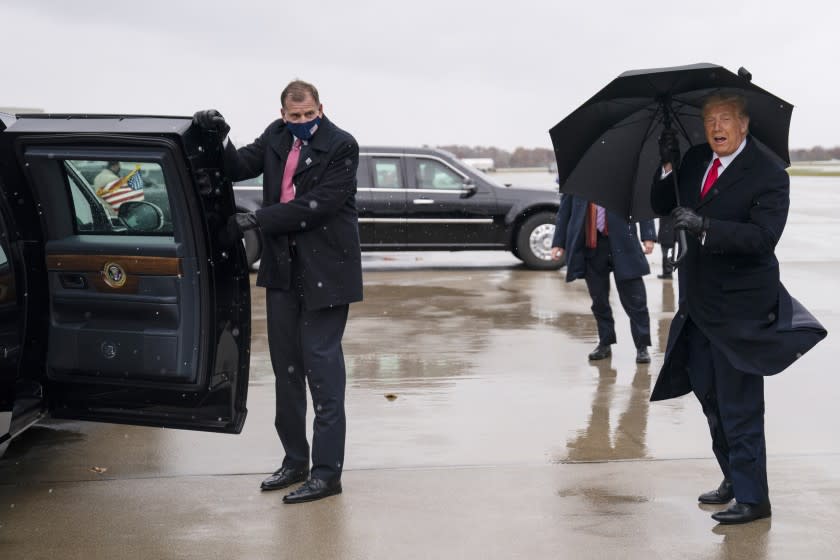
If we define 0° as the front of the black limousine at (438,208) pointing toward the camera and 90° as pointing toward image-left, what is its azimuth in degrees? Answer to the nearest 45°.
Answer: approximately 270°

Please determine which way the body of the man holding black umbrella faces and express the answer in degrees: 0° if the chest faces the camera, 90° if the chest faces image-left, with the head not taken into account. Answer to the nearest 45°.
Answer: approximately 45°

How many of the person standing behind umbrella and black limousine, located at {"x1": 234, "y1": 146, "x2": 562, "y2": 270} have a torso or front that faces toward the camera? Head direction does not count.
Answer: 1

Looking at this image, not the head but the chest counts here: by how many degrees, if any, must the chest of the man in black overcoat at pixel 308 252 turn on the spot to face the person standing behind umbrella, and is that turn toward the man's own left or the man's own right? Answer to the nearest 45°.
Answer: approximately 180°

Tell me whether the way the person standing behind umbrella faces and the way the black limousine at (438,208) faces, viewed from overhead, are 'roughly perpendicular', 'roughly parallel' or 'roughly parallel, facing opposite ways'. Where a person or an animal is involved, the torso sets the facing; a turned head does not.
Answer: roughly perpendicular

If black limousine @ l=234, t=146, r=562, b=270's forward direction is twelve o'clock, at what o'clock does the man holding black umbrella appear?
The man holding black umbrella is roughly at 3 o'clock from the black limousine.

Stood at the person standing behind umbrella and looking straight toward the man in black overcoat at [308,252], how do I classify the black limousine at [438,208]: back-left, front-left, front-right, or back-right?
back-right
